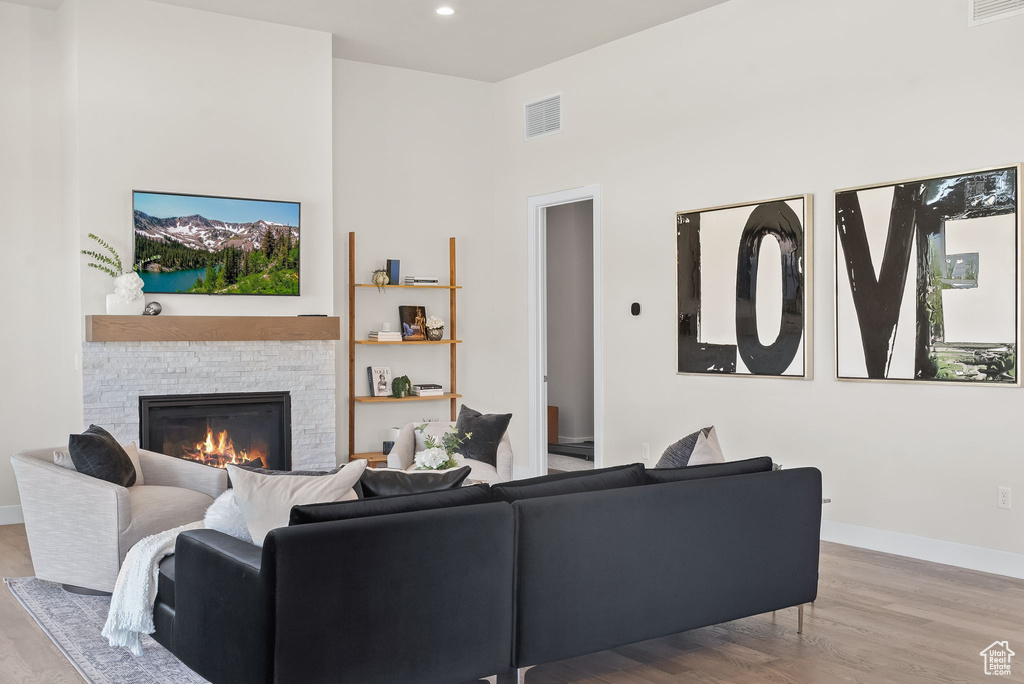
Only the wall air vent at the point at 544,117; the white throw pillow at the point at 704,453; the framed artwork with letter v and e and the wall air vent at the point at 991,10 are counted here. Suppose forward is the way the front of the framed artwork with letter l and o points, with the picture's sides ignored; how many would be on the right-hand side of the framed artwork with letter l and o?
1

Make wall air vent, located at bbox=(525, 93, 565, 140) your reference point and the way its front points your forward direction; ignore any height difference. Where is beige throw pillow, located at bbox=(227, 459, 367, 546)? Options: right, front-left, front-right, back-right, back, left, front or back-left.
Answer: front-left

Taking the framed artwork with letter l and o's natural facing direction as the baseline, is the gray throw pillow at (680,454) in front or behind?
in front

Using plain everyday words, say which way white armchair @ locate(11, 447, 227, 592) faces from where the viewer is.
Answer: facing the viewer and to the right of the viewer

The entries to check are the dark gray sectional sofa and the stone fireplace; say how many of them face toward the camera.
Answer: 1

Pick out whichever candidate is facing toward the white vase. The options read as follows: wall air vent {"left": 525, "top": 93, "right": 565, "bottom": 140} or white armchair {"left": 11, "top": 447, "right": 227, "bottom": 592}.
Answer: the wall air vent

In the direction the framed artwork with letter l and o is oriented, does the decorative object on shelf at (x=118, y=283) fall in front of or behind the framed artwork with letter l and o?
in front

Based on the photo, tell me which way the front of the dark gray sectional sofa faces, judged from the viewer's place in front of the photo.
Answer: facing away from the viewer and to the left of the viewer

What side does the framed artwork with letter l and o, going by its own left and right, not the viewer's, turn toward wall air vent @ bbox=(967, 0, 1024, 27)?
left
